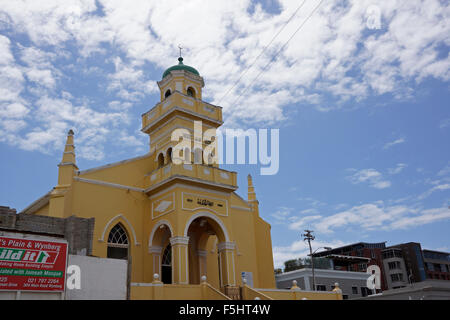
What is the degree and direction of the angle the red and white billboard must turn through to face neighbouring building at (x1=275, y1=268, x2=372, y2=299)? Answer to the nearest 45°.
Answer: approximately 135° to its left

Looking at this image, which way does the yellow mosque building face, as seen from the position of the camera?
facing the viewer and to the right of the viewer

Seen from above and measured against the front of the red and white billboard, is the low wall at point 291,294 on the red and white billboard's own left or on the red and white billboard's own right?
on the red and white billboard's own left

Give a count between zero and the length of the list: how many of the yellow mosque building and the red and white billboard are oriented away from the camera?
0

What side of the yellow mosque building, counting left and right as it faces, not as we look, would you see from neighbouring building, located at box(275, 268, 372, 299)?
left

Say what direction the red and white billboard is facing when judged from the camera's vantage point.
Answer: facing the viewer

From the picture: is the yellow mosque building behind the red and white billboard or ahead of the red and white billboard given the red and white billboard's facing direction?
behind

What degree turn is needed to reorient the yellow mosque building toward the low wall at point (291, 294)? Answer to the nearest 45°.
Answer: approximately 45° to its left
